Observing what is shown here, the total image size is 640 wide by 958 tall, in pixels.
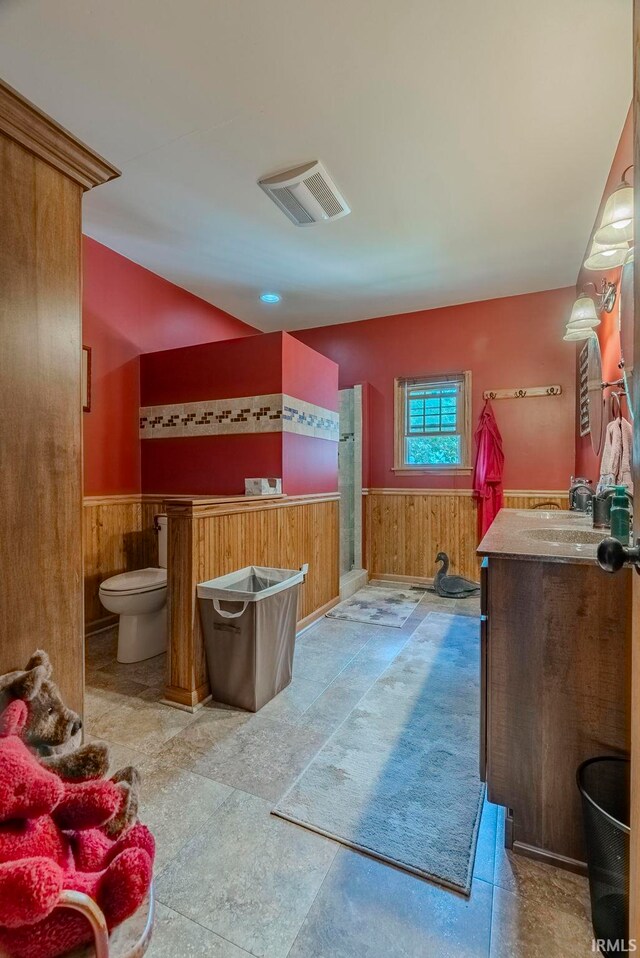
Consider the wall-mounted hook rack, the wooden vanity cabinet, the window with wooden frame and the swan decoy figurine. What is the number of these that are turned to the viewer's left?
2

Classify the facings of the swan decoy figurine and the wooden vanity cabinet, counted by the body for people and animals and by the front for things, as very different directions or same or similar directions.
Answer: same or similar directions

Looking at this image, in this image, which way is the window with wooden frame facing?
toward the camera

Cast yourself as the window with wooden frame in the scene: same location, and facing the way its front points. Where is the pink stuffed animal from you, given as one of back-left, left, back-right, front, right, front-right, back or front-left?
front

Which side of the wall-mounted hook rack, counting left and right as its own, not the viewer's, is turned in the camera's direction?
front

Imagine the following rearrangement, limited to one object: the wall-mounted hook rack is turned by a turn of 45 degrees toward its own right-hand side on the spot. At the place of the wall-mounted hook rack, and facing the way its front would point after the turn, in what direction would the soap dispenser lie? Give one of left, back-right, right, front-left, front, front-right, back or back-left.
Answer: front-left

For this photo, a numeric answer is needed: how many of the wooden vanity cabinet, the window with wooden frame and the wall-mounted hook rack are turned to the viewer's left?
1

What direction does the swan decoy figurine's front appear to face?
to the viewer's left

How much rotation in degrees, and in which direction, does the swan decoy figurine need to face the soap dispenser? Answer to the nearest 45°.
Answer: approximately 90° to its left

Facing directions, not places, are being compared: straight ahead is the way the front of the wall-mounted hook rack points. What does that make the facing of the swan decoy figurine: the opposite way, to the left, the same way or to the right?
to the right

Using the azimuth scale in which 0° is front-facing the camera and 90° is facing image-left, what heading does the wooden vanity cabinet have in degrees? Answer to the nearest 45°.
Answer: approximately 90°

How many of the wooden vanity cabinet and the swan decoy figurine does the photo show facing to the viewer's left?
2

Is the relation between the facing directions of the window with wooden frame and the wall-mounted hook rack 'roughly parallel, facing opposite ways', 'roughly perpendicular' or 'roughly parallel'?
roughly parallel
